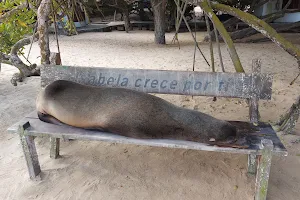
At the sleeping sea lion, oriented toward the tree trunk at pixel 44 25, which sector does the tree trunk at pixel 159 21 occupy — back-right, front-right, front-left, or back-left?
front-right

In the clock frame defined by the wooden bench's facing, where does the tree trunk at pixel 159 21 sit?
The tree trunk is roughly at 6 o'clock from the wooden bench.

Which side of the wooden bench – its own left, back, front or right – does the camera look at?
front

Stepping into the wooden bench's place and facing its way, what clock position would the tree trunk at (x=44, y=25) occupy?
The tree trunk is roughly at 4 o'clock from the wooden bench.
